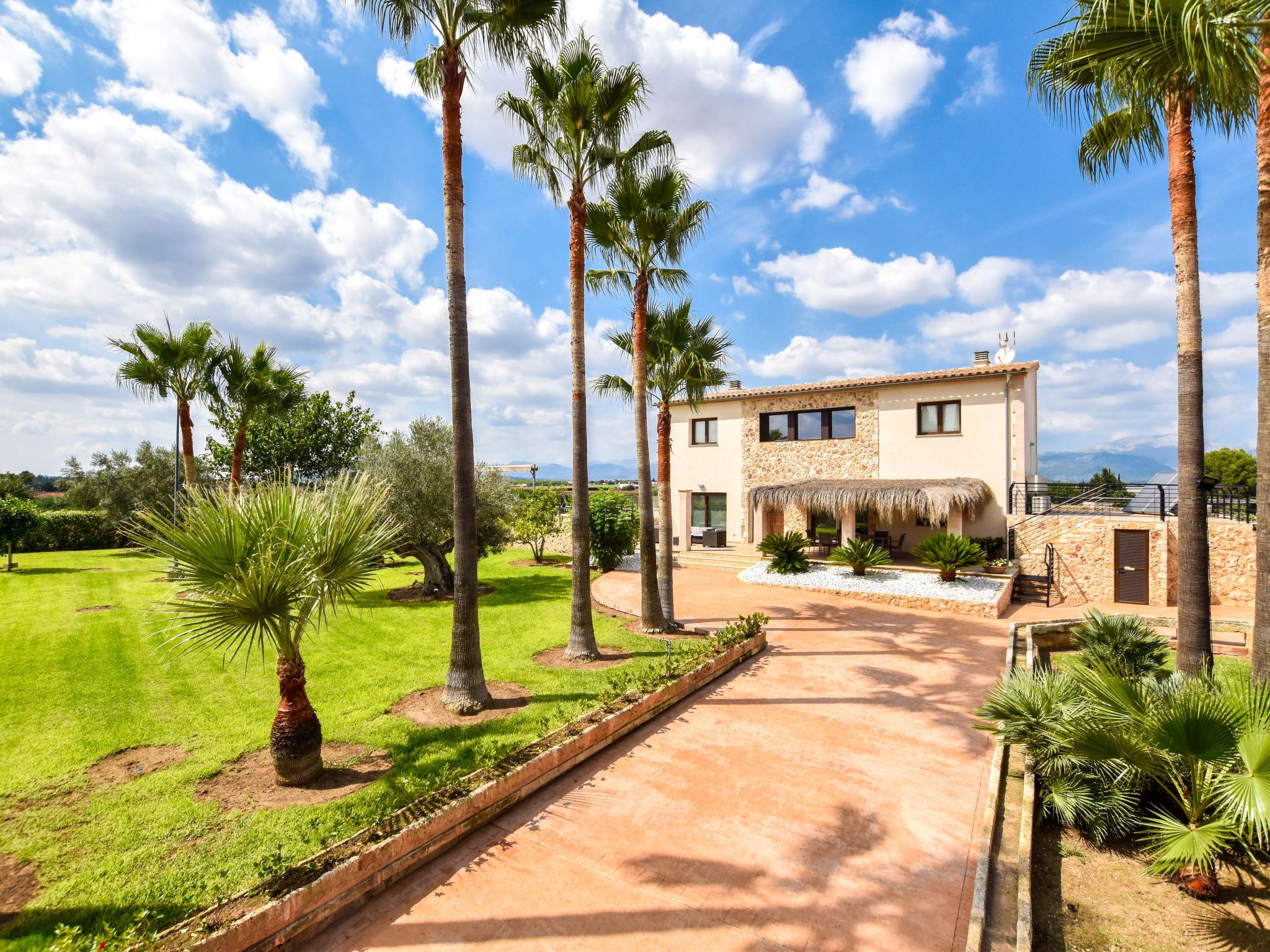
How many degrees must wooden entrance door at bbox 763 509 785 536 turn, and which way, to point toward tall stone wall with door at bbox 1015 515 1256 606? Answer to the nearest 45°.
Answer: approximately 45° to its left

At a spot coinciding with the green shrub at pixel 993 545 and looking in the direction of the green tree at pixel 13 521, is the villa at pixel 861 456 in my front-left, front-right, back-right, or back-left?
front-right

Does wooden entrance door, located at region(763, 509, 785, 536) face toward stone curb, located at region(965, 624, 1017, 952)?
yes

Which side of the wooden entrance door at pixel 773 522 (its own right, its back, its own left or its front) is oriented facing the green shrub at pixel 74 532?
right

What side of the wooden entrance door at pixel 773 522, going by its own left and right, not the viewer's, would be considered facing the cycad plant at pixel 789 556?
front

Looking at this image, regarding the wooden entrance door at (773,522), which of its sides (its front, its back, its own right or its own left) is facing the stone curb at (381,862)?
front

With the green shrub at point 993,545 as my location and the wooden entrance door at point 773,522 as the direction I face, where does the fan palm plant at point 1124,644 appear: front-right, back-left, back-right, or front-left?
back-left

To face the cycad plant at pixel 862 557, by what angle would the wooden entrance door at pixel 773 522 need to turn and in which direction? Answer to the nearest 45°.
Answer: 0° — it already faces it

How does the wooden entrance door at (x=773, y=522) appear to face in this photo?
toward the camera

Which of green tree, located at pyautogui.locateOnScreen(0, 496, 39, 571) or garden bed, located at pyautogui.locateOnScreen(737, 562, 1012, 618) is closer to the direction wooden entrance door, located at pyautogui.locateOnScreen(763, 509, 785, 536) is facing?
the garden bed

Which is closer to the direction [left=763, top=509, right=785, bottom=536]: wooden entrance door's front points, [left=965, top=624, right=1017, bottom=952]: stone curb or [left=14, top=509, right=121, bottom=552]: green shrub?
the stone curb

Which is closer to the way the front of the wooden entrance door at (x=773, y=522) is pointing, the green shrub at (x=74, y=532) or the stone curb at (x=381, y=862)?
the stone curb
